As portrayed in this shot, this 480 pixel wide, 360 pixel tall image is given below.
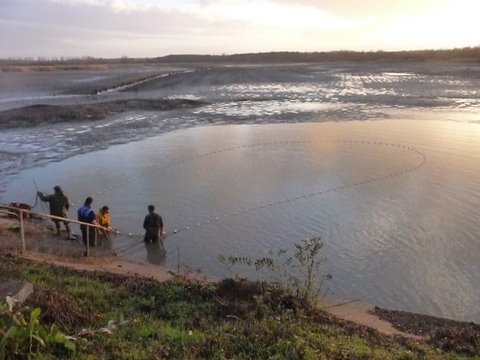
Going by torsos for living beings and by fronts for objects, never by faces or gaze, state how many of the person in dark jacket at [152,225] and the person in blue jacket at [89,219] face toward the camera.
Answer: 0

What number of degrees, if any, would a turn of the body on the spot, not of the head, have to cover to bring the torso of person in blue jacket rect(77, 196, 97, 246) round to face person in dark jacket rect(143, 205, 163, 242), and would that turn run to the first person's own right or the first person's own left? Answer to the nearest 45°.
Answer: approximately 45° to the first person's own right

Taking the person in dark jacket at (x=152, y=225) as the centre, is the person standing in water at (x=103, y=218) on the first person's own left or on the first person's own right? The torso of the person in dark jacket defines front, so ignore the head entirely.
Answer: on the first person's own left

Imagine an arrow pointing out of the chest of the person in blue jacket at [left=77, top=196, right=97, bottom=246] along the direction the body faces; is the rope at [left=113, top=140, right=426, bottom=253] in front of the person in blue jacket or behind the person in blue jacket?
in front

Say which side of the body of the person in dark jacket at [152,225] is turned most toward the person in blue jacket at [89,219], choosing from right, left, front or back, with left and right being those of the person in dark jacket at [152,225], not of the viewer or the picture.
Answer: left

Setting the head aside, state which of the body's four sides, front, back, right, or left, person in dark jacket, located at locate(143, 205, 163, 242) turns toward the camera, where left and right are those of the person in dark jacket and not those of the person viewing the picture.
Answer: back

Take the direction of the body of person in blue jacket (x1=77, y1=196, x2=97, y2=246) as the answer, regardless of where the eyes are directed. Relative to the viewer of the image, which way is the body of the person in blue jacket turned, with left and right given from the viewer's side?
facing away from the viewer and to the right of the viewer
